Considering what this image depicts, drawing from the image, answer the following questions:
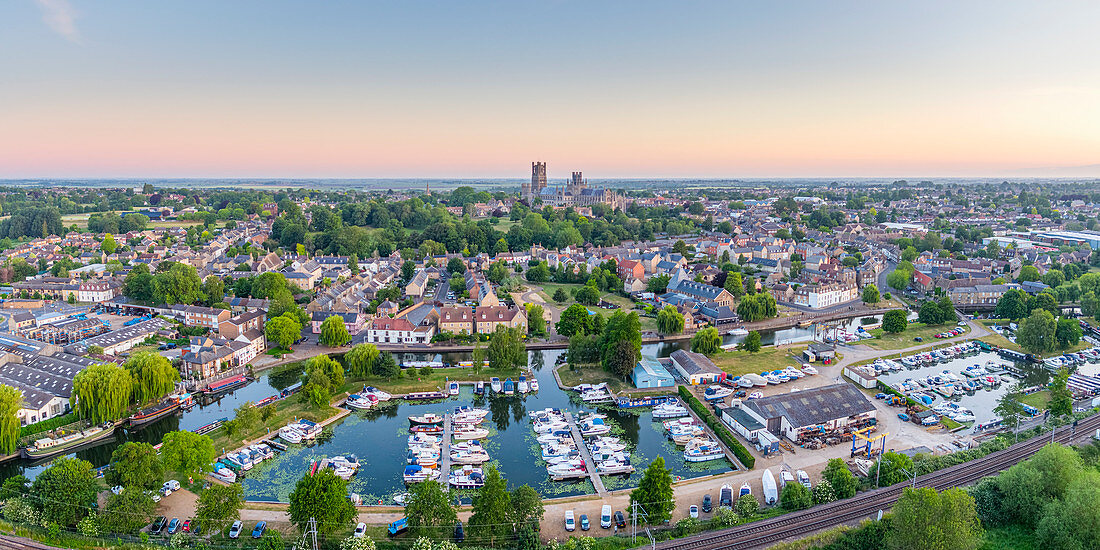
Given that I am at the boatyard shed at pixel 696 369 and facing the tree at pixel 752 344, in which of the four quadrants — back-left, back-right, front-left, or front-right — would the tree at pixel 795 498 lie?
back-right

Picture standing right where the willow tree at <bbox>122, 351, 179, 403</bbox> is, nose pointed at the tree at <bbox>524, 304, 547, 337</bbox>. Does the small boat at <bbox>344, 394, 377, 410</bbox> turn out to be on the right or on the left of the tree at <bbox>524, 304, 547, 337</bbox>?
right

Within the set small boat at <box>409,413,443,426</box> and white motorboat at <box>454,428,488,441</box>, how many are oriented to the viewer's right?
1

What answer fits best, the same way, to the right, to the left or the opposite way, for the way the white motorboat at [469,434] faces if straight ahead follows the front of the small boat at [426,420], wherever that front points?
the opposite way

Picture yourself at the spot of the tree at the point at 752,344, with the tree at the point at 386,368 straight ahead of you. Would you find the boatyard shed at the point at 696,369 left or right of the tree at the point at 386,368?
left

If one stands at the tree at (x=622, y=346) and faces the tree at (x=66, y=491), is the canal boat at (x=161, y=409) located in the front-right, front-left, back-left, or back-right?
front-right
